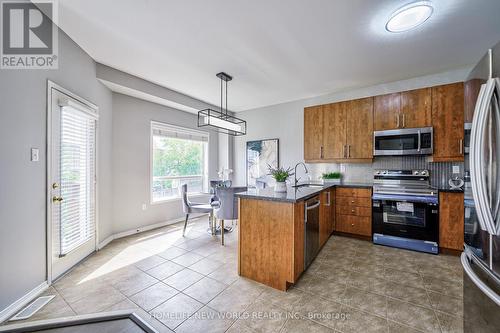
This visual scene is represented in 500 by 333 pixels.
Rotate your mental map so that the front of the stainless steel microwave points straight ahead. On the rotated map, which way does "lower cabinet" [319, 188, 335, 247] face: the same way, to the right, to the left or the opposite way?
to the left

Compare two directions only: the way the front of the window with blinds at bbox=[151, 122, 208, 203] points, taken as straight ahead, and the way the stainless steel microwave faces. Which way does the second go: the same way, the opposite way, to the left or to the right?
to the right

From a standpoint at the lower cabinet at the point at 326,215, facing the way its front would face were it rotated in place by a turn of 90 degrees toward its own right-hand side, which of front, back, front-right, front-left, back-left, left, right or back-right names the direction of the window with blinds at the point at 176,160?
right

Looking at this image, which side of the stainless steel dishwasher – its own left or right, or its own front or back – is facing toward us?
right

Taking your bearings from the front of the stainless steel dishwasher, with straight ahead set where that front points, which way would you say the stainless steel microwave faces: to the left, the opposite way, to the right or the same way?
to the right

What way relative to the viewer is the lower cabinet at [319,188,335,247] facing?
to the viewer's right

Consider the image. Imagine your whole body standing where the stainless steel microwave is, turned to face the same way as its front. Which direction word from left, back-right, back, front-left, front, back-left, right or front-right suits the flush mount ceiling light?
front

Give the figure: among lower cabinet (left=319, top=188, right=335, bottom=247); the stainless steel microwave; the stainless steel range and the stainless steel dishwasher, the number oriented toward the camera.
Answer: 2

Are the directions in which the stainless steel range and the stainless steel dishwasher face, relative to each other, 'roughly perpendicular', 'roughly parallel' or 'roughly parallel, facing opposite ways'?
roughly perpendicular

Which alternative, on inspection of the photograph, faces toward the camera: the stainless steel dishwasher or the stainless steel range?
the stainless steel range

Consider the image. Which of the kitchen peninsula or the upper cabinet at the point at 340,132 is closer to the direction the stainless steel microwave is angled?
the kitchen peninsula

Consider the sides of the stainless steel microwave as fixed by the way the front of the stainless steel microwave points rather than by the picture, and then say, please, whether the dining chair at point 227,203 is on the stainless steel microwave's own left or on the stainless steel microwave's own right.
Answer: on the stainless steel microwave's own right

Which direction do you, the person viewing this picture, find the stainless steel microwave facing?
facing the viewer

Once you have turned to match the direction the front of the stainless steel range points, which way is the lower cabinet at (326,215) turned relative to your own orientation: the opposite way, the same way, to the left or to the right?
to the left

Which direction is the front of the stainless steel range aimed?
toward the camera

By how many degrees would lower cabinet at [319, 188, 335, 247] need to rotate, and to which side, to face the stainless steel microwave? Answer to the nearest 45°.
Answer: approximately 45° to its left

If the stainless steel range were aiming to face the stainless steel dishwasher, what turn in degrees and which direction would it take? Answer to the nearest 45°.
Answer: approximately 45° to its right

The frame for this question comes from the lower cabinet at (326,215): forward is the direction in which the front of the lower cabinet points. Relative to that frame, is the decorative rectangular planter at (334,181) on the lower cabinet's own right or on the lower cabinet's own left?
on the lower cabinet's own left
